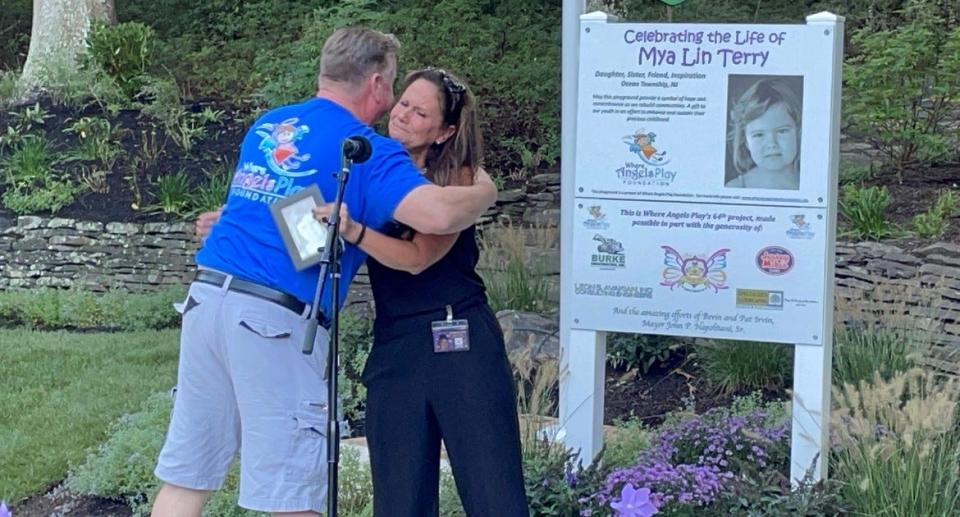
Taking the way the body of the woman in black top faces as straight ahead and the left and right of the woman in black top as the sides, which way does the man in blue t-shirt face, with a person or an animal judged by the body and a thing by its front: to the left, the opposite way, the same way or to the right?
the opposite way

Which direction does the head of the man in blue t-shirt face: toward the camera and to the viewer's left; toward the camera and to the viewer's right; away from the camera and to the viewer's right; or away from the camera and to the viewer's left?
away from the camera and to the viewer's right

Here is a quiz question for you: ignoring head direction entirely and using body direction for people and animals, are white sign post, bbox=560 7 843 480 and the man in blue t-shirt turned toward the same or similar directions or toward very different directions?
very different directions

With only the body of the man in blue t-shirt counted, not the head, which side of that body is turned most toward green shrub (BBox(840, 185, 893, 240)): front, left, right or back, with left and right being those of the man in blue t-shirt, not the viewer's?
front

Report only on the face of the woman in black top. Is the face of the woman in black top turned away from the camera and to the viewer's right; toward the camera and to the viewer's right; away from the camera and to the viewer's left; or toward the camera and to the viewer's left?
toward the camera and to the viewer's left

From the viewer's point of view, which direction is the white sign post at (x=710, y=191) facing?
toward the camera

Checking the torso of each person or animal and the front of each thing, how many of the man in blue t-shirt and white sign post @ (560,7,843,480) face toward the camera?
1

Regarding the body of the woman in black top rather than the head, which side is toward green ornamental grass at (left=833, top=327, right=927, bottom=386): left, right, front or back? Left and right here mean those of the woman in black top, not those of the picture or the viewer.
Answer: back

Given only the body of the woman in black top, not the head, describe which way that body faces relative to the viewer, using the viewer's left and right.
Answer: facing the viewer and to the left of the viewer

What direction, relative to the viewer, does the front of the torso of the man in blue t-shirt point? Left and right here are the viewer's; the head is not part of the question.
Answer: facing away from the viewer and to the right of the viewer
